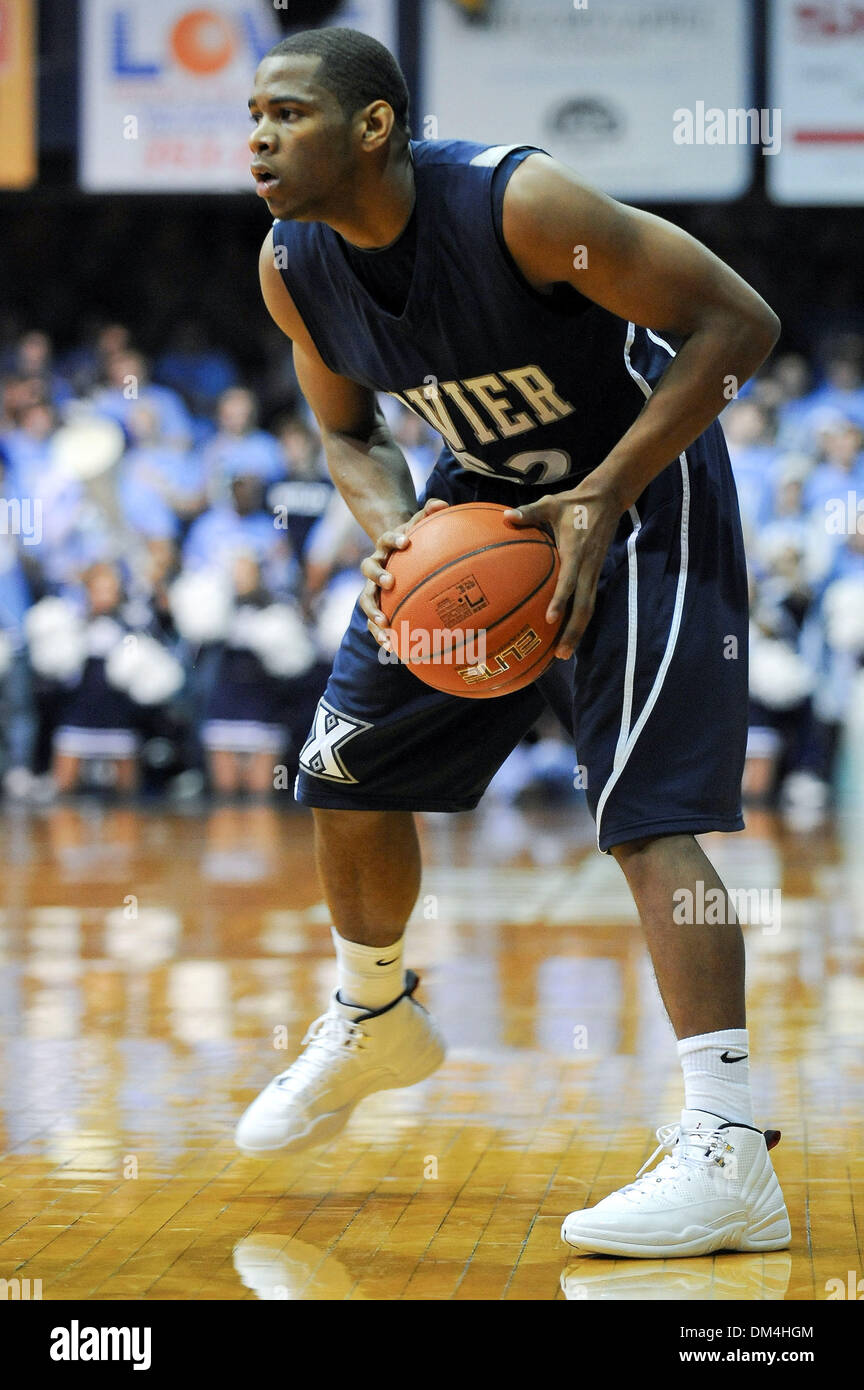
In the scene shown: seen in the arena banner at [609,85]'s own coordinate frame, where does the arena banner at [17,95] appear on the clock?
the arena banner at [17,95] is roughly at 3 o'clock from the arena banner at [609,85].

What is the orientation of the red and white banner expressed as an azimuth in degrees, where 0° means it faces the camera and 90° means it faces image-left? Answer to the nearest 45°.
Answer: approximately 0°

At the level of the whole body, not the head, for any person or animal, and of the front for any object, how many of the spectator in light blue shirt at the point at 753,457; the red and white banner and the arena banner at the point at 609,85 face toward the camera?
3

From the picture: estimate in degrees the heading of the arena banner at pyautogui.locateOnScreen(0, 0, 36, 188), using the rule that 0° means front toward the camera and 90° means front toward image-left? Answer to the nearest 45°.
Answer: approximately 0°

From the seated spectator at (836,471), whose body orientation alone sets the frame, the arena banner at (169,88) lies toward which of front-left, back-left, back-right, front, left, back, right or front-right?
right

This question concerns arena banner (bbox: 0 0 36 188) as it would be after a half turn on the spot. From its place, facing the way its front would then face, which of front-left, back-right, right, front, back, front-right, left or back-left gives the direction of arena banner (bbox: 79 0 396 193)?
right

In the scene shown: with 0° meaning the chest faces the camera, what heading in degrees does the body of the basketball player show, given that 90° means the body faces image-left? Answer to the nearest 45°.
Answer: approximately 45°
